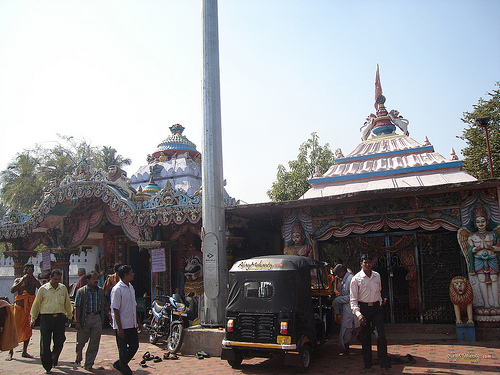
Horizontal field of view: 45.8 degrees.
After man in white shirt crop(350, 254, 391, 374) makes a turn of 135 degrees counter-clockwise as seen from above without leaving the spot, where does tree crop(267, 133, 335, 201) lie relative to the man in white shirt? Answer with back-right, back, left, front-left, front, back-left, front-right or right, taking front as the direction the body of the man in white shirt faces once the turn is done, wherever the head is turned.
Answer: front-left

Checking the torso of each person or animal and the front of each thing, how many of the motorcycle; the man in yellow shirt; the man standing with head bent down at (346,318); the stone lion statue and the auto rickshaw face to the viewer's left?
1

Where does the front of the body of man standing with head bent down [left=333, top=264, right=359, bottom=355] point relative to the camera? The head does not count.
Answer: to the viewer's left

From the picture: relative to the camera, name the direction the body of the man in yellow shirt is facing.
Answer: toward the camera

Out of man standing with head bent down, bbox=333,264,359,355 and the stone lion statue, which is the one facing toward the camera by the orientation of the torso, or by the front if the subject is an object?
the stone lion statue

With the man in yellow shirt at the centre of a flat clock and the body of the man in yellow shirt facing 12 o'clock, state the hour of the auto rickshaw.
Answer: The auto rickshaw is roughly at 10 o'clock from the man in yellow shirt.

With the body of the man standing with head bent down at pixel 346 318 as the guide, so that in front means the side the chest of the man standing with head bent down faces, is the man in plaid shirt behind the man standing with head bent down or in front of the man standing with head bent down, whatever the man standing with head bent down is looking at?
in front

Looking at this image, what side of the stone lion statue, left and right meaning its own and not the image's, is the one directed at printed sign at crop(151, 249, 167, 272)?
right

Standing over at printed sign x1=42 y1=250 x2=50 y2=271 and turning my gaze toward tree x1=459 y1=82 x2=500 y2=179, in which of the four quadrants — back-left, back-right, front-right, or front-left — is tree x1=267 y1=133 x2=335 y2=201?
front-left
